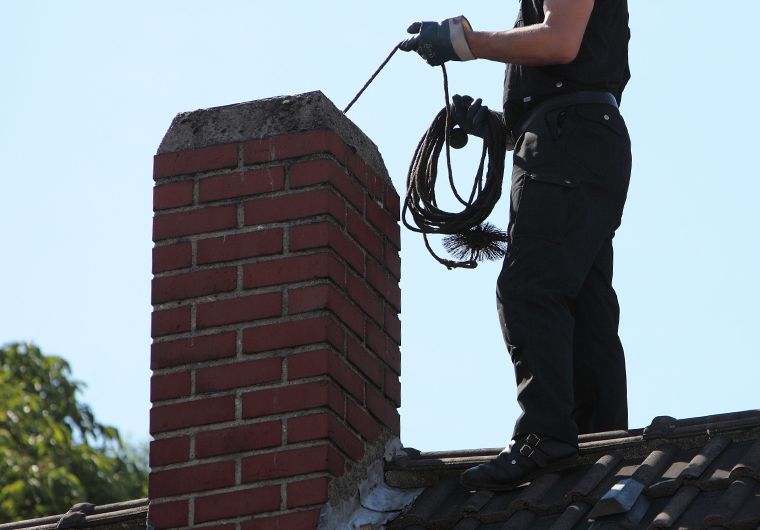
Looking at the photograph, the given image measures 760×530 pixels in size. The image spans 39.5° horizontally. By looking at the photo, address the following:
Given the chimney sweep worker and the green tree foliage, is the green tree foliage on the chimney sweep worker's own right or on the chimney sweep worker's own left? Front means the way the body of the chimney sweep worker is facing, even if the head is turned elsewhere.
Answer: on the chimney sweep worker's own right

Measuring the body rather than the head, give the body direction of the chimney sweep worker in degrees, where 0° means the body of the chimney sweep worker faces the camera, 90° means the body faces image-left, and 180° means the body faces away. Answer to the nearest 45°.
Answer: approximately 90°

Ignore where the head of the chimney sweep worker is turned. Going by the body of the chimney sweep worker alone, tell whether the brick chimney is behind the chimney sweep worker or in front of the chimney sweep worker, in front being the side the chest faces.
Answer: in front

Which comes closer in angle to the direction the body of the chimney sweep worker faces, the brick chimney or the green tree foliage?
the brick chimney
